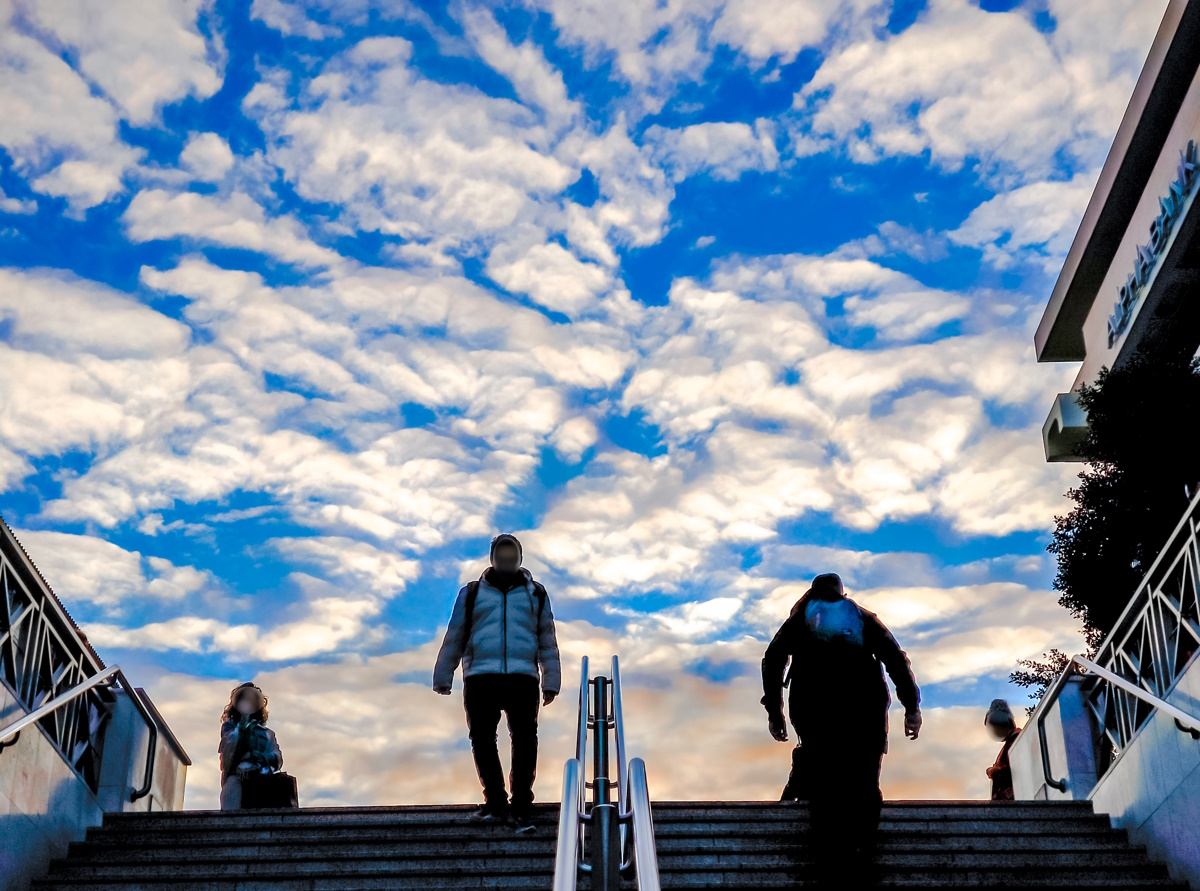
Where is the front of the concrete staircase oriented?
toward the camera

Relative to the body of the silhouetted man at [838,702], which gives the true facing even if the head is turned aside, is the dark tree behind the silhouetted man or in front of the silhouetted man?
in front

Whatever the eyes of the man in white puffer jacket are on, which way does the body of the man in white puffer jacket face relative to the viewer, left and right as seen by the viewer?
facing the viewer

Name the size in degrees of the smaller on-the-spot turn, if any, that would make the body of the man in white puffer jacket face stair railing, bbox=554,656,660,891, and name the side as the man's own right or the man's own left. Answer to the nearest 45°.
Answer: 0° — they already face it

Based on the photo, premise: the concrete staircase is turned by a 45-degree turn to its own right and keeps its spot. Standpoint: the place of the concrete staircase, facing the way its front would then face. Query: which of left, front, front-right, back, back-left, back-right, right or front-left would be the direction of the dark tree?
back

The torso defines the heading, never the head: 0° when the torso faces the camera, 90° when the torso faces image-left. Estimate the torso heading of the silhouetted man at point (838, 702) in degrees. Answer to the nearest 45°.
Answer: approximately 180°

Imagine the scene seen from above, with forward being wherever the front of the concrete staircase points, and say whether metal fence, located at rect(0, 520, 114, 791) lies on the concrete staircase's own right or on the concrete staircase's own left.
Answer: on the concrete staircase's own right

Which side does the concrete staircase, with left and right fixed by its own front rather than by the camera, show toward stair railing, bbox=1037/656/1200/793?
left

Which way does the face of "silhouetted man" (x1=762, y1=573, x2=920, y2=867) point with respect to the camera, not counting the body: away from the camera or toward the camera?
away from the camera

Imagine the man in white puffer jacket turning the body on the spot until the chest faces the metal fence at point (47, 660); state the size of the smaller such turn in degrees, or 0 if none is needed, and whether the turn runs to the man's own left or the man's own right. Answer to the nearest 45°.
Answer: approximately 90° to the man's own right

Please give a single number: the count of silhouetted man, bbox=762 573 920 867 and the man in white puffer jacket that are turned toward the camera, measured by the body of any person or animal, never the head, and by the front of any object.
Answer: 1

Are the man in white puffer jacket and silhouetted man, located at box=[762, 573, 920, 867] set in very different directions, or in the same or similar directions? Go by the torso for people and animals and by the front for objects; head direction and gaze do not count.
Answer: very different directions

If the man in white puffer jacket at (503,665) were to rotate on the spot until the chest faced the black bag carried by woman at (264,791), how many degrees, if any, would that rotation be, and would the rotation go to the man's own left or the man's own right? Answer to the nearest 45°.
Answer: approximately 135° to the man's own right

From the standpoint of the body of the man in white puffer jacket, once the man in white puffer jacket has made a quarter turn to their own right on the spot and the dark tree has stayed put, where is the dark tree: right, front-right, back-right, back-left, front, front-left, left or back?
back-right

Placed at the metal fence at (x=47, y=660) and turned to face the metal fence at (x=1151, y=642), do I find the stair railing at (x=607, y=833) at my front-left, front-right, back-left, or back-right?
front-right

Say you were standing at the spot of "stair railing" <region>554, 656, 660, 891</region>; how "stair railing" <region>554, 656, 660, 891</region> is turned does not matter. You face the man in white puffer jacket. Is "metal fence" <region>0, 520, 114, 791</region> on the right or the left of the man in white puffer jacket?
left
